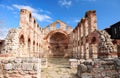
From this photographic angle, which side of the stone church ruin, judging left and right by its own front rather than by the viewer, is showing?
front
